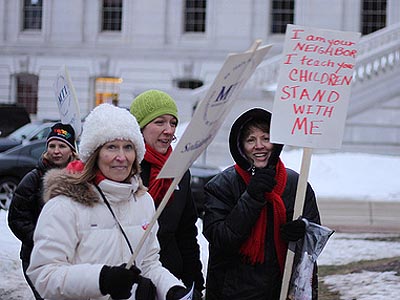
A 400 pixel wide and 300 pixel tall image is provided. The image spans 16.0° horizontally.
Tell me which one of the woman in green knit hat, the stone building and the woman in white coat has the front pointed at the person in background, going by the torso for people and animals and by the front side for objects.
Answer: the stone building

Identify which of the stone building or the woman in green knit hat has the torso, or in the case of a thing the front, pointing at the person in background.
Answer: the stone building

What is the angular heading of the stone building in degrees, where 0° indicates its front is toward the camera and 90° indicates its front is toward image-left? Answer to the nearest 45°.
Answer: approximately 0°

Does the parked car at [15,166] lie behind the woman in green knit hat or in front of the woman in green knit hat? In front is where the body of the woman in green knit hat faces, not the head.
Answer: behind

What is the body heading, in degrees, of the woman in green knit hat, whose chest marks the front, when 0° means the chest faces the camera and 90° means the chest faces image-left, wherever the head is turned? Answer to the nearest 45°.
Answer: approximately 315°

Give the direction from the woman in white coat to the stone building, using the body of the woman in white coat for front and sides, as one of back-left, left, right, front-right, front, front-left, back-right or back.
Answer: back-left

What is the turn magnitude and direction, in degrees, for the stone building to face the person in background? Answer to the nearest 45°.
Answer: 0° — it already faces them

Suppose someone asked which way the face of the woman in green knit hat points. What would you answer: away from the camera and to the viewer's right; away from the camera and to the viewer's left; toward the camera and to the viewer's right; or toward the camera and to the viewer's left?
toward the camera and to the viewer's right
